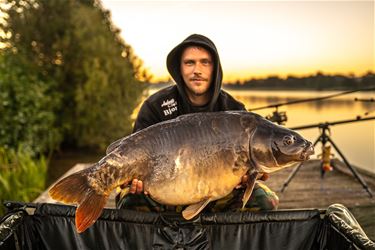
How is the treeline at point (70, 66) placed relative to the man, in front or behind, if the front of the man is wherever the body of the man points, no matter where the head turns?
behind

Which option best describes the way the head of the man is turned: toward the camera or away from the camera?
toward the camera

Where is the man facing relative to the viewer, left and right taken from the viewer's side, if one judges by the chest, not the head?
facing the viewer
